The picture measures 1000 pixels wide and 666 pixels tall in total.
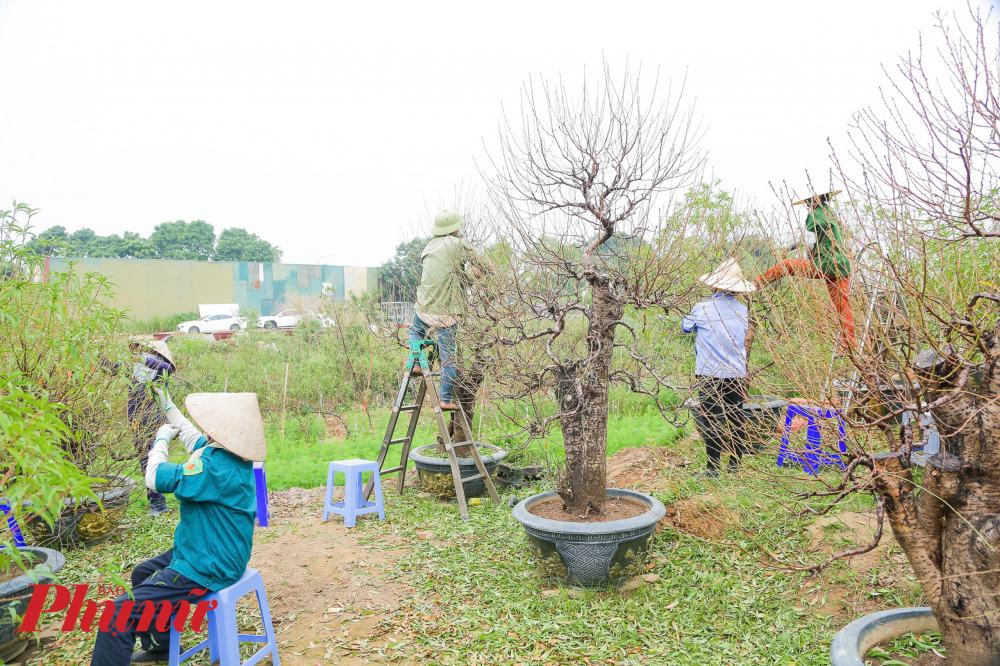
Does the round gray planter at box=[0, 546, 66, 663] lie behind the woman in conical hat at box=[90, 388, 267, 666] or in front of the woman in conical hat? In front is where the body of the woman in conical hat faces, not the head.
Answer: in front

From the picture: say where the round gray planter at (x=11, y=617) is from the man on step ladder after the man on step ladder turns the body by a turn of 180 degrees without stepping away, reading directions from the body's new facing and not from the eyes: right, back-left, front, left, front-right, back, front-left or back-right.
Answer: front

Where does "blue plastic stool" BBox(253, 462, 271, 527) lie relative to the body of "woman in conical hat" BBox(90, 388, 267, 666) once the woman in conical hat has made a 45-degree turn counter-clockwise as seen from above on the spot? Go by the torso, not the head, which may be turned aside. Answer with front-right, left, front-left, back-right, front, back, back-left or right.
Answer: back-right

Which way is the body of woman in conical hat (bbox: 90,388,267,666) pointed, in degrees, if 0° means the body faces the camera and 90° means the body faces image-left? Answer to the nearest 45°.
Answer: approximately 90°

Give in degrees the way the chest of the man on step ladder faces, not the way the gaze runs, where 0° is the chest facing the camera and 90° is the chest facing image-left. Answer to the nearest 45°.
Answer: approximately 225°

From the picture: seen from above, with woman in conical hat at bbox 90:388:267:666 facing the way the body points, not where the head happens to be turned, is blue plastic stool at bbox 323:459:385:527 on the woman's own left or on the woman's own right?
on the woman's own right

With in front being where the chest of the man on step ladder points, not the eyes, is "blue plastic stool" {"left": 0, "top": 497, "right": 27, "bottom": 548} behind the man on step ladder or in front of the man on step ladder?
behind

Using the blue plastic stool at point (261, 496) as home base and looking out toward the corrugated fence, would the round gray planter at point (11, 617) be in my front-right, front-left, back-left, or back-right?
back-left

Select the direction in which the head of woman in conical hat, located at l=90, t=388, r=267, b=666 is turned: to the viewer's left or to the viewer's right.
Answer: to the viewer's left

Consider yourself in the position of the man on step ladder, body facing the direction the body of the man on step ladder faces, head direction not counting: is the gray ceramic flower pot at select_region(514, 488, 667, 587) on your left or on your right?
on your right
